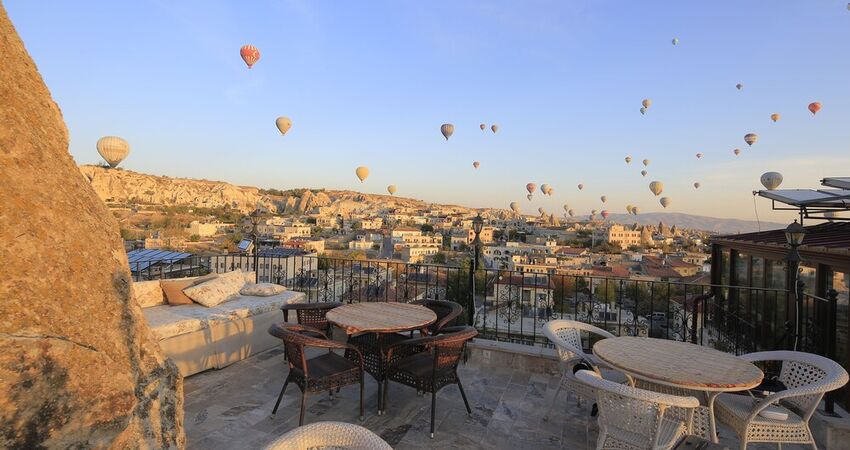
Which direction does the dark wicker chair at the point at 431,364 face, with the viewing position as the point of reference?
facing away from the viewer and to the left of the viewer

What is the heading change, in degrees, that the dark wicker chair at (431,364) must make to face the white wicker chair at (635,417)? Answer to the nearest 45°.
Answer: approximately 180°

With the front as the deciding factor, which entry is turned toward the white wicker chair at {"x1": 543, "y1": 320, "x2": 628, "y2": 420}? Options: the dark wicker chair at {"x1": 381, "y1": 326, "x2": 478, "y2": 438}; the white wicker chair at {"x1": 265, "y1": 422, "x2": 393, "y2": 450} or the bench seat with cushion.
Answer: the bench seat with cushion

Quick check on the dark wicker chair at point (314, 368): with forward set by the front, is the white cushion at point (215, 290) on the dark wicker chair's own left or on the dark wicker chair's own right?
on the dark wicker chair's own left

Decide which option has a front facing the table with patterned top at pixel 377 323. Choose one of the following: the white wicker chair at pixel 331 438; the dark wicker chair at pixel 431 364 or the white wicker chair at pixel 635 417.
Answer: the dark wicker chair
